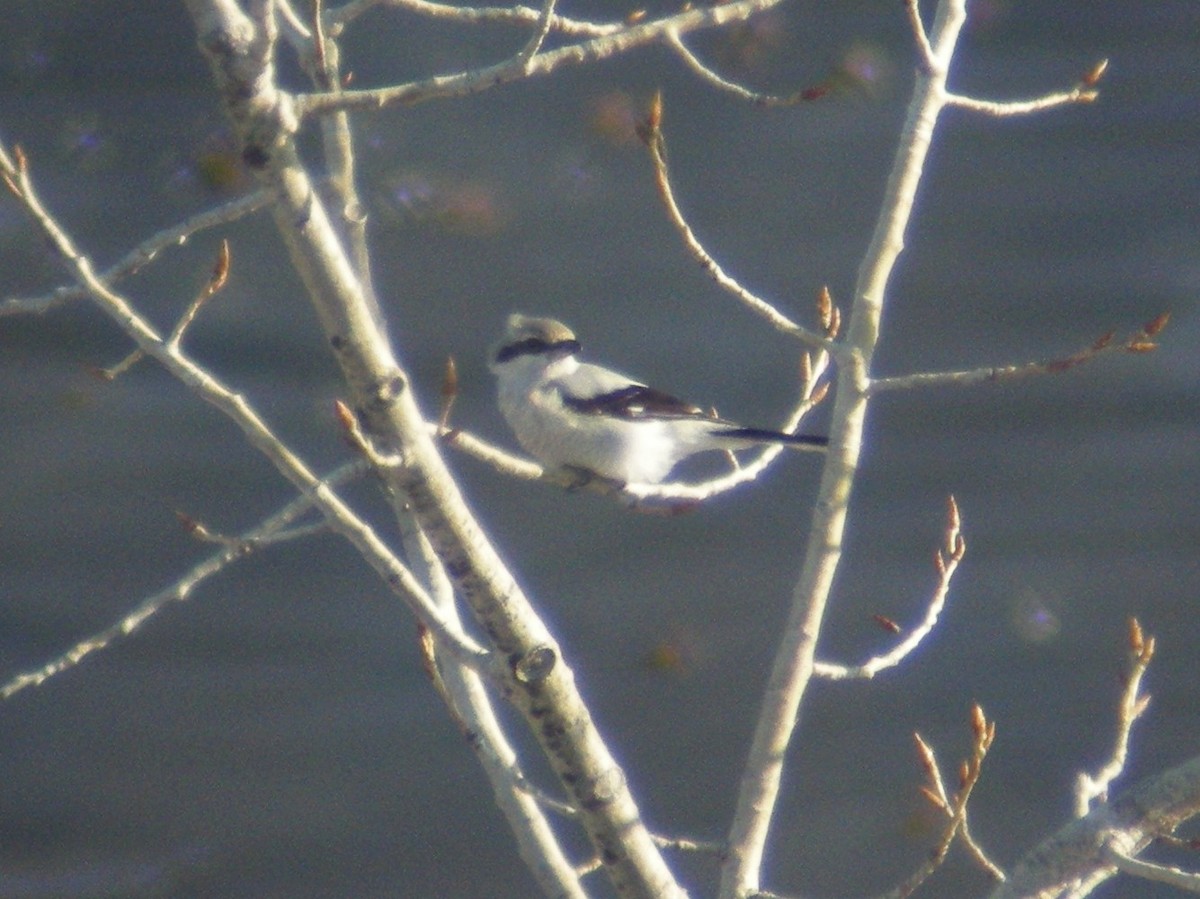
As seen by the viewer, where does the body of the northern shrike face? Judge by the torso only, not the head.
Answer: to the viewer's left
